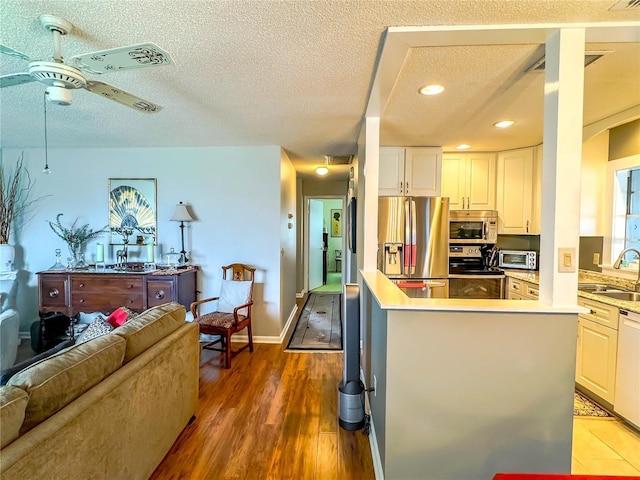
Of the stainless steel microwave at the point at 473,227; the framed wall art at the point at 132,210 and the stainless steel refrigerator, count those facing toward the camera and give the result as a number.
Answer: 3

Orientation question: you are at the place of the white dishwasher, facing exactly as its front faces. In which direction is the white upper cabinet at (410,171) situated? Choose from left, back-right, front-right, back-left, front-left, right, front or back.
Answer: front-right

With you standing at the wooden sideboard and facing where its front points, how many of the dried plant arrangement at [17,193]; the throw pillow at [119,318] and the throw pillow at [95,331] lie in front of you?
2

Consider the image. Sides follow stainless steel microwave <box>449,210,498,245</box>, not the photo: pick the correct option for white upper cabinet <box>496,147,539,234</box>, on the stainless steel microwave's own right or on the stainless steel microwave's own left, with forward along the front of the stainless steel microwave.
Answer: on the stainless steel microwave's own left

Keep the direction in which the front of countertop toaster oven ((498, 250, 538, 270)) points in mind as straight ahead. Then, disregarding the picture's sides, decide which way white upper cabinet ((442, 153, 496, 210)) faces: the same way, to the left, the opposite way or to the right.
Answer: the same way

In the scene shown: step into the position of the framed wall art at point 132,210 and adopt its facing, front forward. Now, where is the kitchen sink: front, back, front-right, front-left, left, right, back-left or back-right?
front-left

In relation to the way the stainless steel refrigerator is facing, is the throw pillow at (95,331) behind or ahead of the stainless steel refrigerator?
ahead

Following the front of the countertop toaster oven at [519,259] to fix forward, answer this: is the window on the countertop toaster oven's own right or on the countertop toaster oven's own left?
on the countertop toaster oven's own left

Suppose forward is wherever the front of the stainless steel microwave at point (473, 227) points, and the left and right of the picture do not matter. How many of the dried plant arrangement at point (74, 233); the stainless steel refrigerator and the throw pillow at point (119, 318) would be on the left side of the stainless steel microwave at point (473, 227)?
0

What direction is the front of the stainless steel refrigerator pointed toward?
toward the camera

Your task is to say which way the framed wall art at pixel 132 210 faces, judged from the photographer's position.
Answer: facing the viewer

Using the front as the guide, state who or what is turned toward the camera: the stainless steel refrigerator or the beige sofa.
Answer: the stainless steel refrigerator

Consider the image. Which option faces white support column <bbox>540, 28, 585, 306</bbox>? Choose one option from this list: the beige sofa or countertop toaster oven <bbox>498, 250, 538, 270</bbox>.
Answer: the countertop toaster oven

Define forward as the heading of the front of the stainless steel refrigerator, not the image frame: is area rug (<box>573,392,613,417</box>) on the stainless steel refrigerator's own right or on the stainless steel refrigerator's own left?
on the stainless steel refrigerator's own left

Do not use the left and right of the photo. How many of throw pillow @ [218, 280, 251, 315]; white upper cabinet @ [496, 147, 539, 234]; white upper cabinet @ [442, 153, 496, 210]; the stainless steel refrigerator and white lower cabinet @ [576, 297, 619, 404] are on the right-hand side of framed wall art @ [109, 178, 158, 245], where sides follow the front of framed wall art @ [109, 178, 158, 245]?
0

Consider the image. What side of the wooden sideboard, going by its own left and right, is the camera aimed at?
front

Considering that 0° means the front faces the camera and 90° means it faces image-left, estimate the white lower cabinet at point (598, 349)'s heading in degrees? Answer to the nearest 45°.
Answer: approximately 45°

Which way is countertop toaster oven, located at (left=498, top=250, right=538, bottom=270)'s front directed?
toward the camera

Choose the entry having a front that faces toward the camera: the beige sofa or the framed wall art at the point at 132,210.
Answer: the framed wall art
